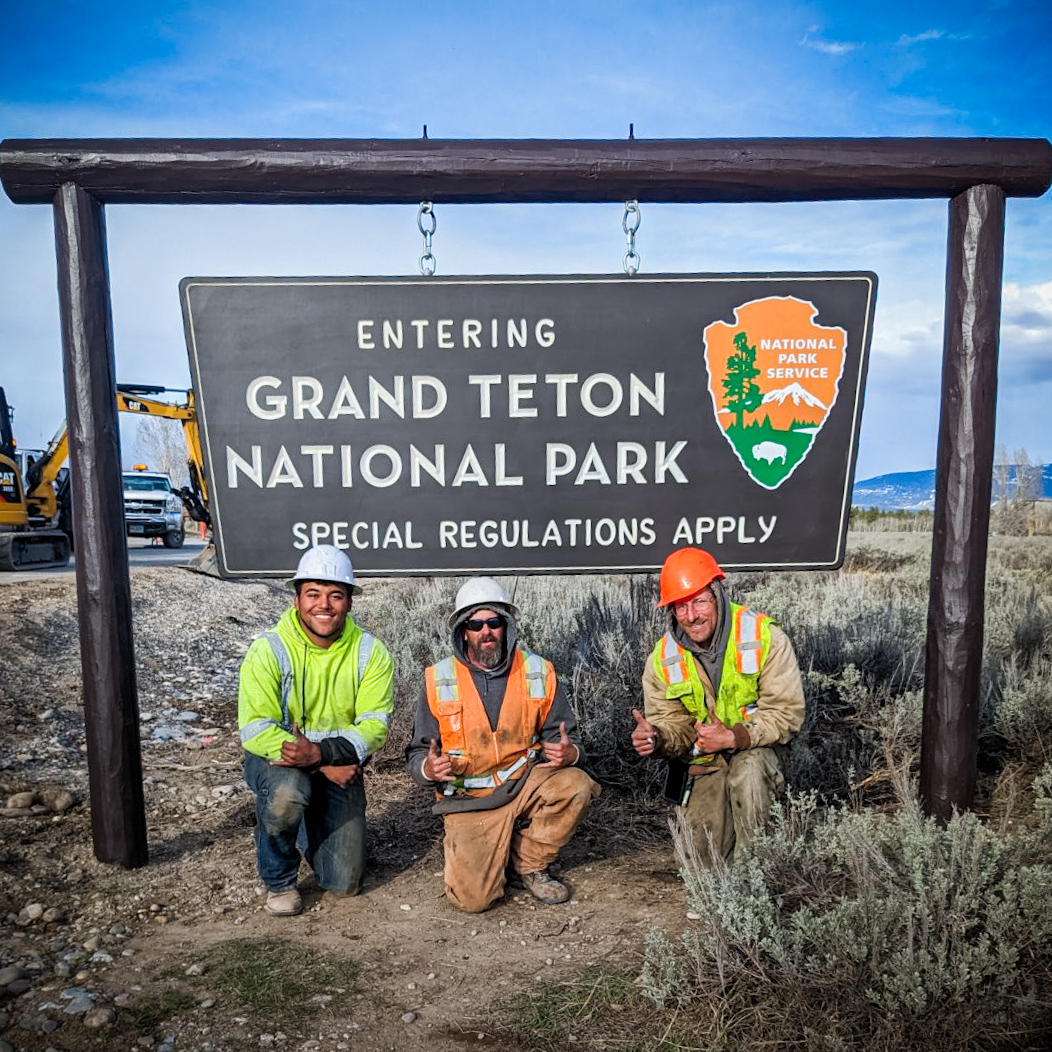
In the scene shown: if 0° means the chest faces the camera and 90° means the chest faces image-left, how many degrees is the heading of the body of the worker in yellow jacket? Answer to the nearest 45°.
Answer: approximately 0°

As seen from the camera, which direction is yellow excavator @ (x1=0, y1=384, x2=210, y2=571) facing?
to the viewer's right

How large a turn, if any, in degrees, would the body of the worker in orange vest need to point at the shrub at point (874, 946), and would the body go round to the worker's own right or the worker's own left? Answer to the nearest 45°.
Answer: approximately 45° to the worker's own left

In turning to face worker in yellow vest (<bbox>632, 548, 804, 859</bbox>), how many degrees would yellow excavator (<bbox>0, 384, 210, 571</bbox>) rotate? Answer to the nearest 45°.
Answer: approximately 90° to its right

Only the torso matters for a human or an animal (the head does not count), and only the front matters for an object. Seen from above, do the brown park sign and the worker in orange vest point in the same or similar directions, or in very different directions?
same or similar directions

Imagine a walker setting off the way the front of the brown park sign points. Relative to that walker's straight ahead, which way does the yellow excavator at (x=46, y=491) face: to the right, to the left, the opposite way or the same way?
to the left

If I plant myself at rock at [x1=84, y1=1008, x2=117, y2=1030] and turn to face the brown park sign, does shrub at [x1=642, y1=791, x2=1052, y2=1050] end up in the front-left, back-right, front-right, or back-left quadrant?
front-right

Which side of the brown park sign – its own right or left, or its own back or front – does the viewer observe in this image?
front

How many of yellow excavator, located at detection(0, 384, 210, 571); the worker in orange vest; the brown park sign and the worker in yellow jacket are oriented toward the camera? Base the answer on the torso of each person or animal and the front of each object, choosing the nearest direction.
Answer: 3

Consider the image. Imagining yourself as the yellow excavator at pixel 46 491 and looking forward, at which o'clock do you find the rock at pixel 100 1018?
The rock is roughly at 3 o'clock from the yellow excavator.

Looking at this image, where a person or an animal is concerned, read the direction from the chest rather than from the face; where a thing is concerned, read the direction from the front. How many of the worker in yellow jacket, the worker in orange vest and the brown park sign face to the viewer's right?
0

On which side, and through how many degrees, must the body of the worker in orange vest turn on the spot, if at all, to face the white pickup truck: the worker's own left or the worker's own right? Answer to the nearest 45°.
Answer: approximately 135° to the worker's own right

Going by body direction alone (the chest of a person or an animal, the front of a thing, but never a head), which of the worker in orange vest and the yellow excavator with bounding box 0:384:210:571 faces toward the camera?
the worker in orange vest

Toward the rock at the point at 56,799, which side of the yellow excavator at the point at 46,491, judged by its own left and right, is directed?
right

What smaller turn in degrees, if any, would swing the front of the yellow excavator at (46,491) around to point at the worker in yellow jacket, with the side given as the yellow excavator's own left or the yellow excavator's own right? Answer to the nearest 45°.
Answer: approximately 90° to the yellow excavator's own right

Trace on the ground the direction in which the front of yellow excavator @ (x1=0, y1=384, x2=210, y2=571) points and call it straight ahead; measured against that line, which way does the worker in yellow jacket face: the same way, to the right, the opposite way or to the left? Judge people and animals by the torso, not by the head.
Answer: to the right

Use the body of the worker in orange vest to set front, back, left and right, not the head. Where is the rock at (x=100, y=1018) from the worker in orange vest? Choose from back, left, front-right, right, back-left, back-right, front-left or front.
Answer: front-right

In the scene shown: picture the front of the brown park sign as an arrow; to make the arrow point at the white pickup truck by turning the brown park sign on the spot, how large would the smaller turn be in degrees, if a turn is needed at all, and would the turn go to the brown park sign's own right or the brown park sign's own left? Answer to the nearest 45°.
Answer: approximately 135° to the brown park sign's own right
